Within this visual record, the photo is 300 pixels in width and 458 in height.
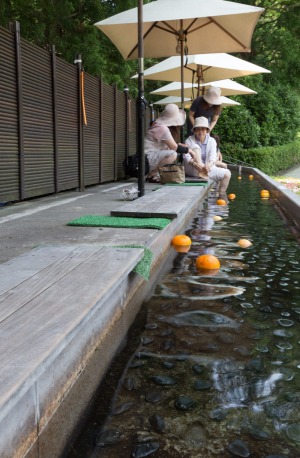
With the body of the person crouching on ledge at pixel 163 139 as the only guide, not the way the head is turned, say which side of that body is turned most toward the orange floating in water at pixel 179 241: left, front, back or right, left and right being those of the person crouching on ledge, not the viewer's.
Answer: right

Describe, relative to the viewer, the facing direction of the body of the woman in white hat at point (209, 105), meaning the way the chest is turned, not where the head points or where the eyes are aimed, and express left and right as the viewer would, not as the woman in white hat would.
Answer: facing the viewer and to the right of the viewer

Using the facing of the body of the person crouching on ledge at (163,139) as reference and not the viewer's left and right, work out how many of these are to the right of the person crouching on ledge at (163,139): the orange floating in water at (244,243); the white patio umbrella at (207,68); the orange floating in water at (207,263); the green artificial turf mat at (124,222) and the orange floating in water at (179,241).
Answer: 4

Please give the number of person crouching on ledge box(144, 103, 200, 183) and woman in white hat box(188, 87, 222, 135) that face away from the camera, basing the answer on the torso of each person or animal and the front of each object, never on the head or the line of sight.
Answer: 0

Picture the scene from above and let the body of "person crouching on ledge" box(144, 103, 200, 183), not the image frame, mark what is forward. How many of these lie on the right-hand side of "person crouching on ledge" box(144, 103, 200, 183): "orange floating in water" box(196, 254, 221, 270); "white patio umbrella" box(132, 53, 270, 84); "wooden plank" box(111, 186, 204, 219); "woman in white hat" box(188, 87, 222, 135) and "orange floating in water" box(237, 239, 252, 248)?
3

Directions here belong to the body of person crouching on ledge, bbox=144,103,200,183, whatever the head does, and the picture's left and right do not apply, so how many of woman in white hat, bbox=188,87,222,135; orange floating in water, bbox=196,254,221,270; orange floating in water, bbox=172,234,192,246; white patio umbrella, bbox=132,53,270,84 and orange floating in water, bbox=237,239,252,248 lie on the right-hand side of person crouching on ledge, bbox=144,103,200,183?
3

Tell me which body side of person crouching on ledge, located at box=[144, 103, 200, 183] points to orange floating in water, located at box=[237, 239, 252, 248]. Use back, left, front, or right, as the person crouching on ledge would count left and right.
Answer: right

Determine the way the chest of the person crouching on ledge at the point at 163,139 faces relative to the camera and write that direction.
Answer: to the viewer's right
